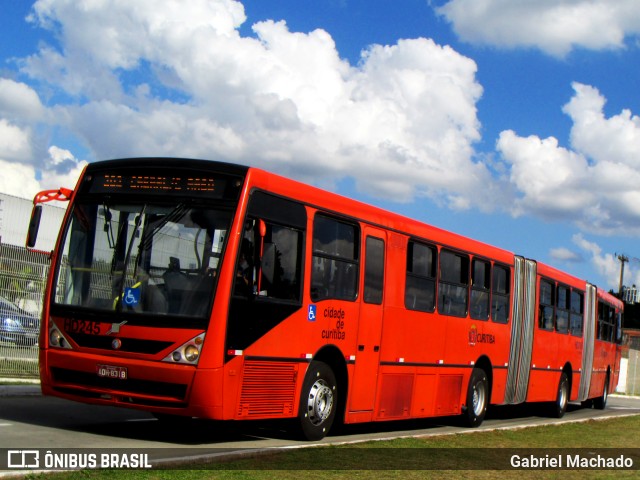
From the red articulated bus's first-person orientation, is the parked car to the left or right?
on its right

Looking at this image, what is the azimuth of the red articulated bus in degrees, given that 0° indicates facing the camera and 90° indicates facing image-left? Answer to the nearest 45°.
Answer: approximately 45°

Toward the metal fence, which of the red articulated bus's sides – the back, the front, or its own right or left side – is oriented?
right
